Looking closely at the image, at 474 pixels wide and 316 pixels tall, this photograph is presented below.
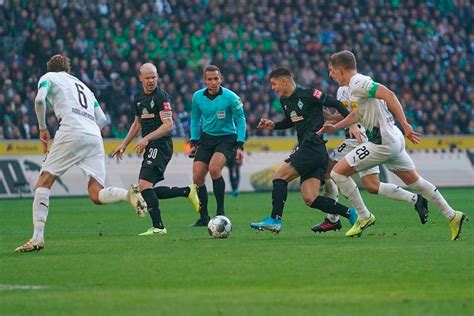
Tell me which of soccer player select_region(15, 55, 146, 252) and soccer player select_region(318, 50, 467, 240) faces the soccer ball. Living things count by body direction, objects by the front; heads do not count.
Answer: soccer player select_region(318, 50, 467, 240)

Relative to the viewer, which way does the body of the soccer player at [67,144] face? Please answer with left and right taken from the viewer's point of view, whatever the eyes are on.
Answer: facing away from the viewer and to the left of the viewer

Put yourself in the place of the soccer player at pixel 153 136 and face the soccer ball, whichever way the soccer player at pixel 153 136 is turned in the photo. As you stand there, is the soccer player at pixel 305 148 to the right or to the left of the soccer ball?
left

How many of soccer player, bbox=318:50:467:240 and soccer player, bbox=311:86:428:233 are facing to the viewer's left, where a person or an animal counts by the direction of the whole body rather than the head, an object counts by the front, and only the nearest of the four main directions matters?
2

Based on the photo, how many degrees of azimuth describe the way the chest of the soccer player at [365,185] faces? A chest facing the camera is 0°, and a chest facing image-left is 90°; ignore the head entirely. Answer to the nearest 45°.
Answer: approximately 90°

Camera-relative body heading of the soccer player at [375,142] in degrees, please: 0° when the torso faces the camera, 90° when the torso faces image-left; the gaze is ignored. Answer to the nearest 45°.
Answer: approximately 90°

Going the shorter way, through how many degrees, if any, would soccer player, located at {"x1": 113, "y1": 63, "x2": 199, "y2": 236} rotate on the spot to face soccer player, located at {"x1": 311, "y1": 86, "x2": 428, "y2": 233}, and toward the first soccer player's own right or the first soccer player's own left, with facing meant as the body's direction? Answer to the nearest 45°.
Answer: approximately 135° to the first soccer player's own left

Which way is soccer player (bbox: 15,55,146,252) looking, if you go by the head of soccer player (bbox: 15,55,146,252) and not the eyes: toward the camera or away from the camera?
away from the camera
